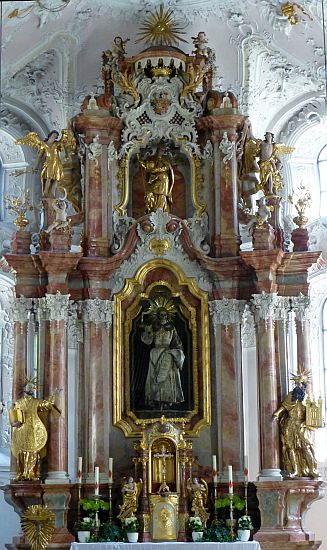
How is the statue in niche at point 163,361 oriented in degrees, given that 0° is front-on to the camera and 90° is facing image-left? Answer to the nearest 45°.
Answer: approximately 0°
